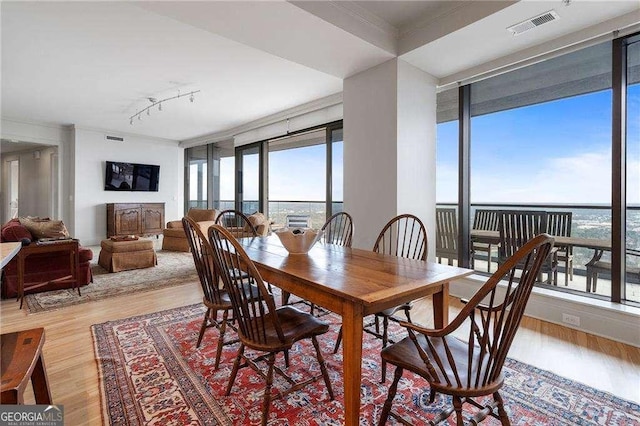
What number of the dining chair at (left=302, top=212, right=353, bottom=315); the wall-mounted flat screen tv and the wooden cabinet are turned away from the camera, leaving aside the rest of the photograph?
0

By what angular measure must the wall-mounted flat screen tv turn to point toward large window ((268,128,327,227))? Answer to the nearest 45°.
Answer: approximately 45° to its left

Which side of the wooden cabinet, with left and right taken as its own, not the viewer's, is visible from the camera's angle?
front

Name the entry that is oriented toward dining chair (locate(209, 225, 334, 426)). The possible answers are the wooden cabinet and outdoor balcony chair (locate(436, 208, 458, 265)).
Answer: the wooden cabinet

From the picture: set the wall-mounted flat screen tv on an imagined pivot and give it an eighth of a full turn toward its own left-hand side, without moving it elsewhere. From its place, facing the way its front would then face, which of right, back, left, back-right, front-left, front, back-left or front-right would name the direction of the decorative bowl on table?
front-right

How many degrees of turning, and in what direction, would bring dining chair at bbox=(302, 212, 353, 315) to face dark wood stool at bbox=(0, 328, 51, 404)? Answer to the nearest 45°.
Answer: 0° — it already faces it

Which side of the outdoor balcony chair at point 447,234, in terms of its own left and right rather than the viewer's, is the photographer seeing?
back

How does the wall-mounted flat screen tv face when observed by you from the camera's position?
facing the viewer

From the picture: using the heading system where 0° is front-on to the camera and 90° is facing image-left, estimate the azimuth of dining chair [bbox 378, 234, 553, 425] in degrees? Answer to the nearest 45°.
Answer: approximately 135°

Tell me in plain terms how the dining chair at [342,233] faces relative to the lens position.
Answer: facing the viewer and to the left of the viewer

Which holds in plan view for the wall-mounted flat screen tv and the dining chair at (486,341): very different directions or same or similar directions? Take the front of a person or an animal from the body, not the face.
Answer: very different directions

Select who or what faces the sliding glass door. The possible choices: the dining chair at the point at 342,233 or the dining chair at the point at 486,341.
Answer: the dining chair at the point at 486,341

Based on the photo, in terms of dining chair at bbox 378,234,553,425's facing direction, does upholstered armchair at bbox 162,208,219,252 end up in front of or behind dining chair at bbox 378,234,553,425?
in front

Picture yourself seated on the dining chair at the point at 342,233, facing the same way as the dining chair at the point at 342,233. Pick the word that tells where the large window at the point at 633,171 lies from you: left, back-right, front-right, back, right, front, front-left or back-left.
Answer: back-left

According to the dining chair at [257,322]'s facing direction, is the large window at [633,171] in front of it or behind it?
in front
